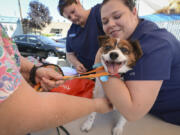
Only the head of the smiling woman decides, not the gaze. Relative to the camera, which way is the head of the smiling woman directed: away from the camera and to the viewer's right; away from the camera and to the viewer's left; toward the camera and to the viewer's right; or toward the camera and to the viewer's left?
toward the camera and to the viewer's left

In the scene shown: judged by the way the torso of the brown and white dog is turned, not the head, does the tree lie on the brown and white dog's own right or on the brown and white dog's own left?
on the brown and white dog's own right

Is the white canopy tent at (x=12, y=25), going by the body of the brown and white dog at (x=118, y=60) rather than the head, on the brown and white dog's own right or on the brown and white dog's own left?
on the brown and white dog's own right

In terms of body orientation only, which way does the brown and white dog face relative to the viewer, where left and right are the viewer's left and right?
facing the viewer and to the left of the viewer

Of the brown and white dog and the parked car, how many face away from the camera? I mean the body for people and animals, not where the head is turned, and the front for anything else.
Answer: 0
